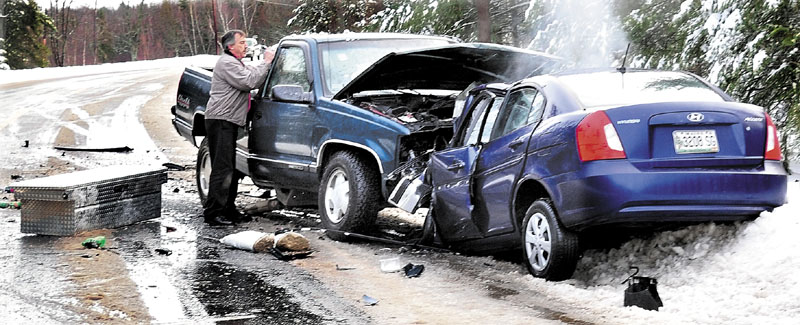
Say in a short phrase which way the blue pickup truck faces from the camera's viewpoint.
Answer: facing the viewer and to the right of the viewer

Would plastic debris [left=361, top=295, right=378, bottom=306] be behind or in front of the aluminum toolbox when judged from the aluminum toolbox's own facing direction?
in front

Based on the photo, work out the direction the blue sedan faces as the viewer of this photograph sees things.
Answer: facing away from the viewer and to the left of the viewer

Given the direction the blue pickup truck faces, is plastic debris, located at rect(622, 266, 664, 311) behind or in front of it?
in front

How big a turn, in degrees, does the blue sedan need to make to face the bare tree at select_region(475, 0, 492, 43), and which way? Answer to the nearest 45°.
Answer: approximately 45° to its right

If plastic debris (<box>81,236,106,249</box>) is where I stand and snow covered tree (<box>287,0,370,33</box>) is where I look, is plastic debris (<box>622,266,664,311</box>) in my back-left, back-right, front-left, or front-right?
back-right

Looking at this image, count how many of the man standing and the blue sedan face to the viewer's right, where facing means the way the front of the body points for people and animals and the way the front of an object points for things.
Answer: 1

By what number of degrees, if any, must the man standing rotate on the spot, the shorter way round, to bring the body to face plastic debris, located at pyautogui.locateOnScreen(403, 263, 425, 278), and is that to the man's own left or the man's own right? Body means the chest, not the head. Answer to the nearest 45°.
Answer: approximately 45° to the man's own right

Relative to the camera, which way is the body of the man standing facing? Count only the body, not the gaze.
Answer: to the viewer's right

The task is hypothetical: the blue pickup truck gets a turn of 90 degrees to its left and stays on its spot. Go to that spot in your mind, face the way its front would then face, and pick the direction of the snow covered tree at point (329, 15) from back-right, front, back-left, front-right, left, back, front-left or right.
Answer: front-left
